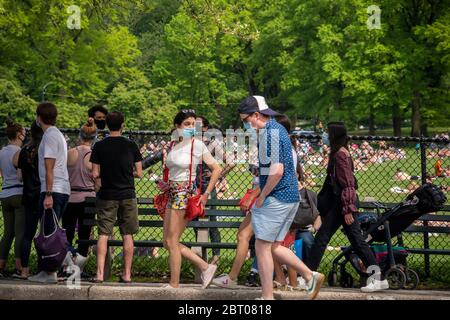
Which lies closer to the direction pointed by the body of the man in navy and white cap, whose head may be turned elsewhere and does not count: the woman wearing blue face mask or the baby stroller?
the woman wearing blue face mask

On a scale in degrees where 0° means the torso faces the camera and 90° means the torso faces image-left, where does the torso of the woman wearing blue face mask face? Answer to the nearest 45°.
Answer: approximately 45°

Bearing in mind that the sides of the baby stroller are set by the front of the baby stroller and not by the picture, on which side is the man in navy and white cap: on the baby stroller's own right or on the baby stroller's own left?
on the baby stroller's own left

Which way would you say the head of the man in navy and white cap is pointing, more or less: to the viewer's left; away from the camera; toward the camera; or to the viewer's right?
to the viewer's left

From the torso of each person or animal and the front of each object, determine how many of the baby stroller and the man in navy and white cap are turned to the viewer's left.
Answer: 2

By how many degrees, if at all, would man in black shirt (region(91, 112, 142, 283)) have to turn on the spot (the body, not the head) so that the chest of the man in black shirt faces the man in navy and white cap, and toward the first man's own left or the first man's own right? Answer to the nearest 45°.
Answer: approximately 135° to the first man's own right

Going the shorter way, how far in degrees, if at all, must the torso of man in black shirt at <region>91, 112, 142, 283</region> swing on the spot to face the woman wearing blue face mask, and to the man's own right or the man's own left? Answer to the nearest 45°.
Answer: approximately 135° to the man's own right

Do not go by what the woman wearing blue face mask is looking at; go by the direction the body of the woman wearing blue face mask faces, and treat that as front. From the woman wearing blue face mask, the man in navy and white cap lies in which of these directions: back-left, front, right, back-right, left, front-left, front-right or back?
left

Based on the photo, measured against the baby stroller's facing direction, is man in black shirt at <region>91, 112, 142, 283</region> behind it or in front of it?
in front

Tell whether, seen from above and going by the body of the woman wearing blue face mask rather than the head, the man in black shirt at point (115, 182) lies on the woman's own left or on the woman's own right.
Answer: on the woman's own right

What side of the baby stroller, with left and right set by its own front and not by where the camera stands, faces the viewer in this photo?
left

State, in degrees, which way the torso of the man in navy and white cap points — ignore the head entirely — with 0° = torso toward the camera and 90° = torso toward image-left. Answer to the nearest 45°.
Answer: approximately 90°

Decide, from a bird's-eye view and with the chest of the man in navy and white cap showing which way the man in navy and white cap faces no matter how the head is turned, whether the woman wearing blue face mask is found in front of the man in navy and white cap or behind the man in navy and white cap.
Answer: in front

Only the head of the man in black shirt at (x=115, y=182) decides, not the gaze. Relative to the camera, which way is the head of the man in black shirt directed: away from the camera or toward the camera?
away from the camera

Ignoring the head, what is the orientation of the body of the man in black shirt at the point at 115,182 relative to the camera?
away from the camera
